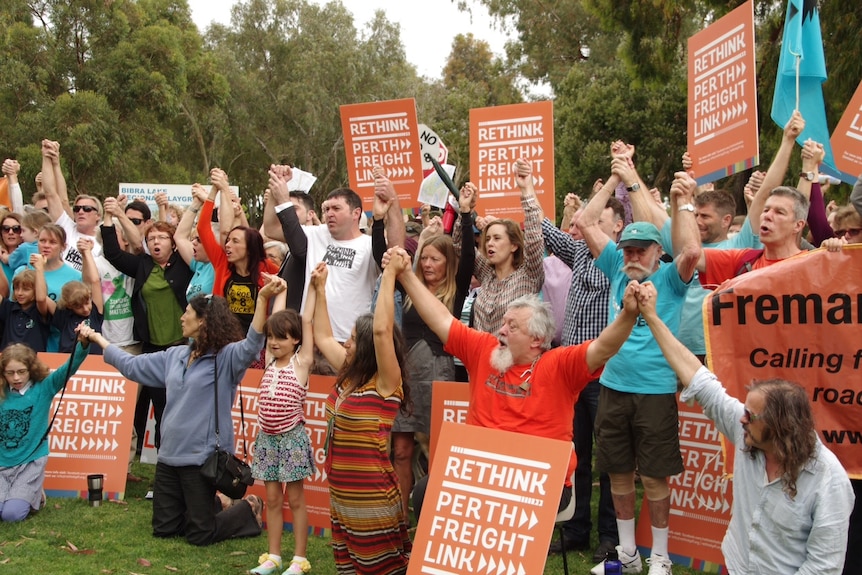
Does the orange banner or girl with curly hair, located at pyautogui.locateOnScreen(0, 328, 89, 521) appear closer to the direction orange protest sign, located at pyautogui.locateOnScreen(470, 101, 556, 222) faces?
the orange banner

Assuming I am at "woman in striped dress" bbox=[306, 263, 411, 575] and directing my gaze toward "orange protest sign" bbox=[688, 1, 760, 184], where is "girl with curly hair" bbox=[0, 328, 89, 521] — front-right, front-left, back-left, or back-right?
back-left

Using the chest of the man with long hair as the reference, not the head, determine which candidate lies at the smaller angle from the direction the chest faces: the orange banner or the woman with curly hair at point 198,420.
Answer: the woman with curly hair

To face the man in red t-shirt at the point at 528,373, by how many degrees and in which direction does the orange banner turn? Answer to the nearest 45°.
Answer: approximately 90° to its right

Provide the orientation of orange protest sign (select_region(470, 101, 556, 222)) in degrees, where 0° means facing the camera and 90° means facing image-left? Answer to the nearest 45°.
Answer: approximately 0°

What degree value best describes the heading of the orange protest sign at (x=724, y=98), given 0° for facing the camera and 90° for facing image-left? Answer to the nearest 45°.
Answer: approximately 45°

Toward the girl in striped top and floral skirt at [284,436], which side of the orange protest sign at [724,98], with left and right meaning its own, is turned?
front

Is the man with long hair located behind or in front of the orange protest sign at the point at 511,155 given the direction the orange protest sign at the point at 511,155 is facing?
in front

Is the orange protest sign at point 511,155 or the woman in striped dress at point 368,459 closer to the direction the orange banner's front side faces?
the woman in striped dress

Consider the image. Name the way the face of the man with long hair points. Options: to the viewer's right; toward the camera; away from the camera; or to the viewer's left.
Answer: to the viewer's left

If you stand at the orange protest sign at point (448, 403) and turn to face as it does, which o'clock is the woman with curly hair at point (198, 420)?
The woman with curly hair is roughly at 3 o'clock from the orange protest sign.

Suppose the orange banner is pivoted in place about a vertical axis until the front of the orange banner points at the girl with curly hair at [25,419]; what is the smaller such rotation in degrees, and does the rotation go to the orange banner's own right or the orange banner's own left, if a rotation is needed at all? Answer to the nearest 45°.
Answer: approximately 90° to the orange banner's own right
